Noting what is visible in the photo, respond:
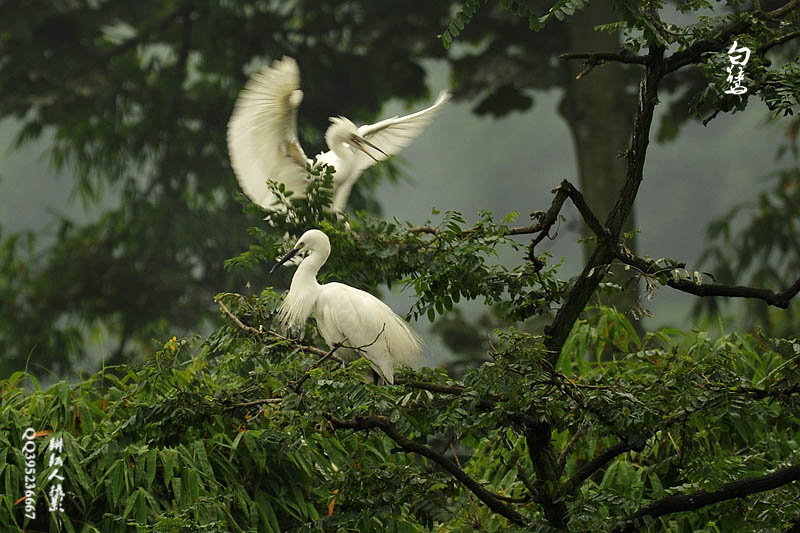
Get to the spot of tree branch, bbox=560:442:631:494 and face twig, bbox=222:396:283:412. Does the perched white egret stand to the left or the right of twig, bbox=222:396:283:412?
right

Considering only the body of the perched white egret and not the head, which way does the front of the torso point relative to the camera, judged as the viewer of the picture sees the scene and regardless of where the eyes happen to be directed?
to the viewer's left

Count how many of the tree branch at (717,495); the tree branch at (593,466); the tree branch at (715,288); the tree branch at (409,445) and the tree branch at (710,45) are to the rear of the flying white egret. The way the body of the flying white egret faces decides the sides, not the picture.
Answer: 0

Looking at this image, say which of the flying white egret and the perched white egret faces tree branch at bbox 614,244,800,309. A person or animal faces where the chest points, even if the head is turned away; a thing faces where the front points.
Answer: the flying white egret

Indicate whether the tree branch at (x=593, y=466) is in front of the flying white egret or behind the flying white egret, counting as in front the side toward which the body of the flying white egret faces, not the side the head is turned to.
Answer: in front

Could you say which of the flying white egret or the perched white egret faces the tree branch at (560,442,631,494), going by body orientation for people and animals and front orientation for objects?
the flying white egret

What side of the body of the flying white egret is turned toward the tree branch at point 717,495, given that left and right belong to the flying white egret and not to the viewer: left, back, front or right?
front

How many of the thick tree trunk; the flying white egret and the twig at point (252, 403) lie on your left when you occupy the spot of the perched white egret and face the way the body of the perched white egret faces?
1

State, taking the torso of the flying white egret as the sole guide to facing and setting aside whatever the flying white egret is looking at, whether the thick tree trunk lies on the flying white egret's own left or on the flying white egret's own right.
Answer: on the flying white egret's own left

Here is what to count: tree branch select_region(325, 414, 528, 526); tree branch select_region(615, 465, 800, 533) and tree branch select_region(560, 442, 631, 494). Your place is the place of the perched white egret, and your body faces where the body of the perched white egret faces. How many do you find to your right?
0

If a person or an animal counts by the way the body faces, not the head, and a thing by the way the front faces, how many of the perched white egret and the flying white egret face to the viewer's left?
1

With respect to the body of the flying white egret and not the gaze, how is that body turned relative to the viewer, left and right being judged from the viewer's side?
facing the viewer and to the right of the viewer

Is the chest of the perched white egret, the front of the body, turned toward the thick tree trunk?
no
